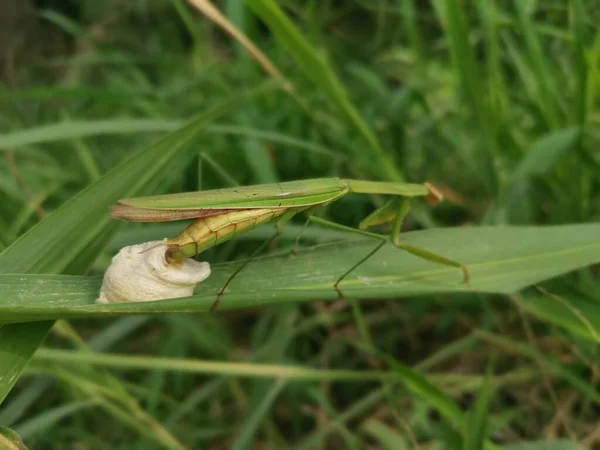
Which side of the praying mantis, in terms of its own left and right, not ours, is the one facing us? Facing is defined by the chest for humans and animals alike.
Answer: right
